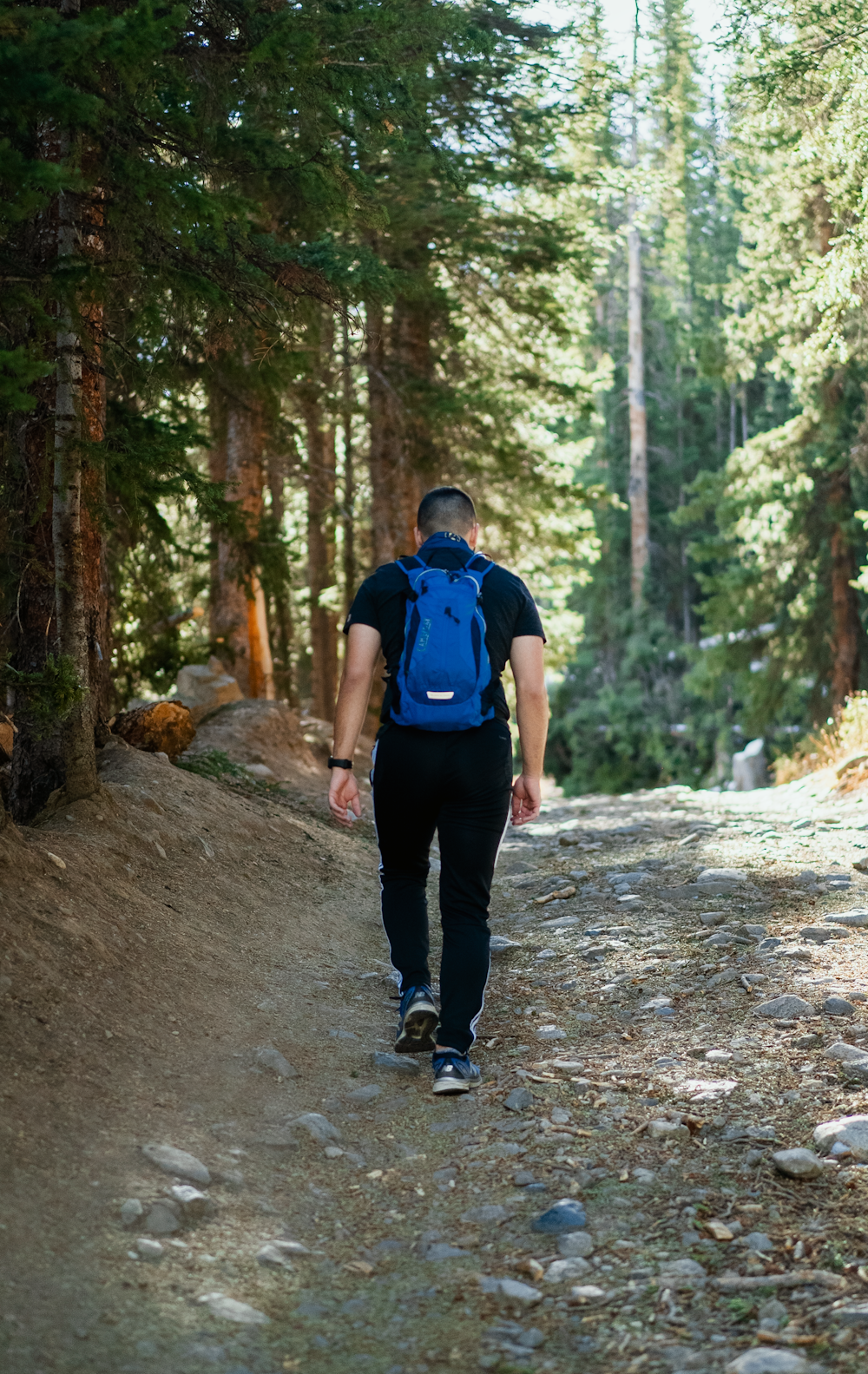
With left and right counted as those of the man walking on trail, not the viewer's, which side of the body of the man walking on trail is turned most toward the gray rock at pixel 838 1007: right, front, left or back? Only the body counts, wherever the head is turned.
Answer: right

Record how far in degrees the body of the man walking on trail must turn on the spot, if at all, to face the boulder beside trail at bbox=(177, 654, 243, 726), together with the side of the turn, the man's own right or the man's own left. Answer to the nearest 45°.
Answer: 0° — they already face it

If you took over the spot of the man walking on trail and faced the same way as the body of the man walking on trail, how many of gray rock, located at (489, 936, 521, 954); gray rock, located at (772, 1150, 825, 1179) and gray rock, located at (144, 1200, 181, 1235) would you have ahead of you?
1

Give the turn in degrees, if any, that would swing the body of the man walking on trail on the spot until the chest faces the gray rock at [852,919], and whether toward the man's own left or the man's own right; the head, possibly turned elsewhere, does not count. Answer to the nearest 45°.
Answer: approximately 45° to the man's own right

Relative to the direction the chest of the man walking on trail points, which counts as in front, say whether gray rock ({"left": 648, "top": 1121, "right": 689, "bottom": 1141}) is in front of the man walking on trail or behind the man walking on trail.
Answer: behind

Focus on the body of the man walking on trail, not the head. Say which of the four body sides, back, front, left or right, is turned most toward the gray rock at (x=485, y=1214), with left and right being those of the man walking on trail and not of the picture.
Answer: back

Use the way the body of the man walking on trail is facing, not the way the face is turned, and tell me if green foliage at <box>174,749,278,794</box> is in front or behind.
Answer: in front

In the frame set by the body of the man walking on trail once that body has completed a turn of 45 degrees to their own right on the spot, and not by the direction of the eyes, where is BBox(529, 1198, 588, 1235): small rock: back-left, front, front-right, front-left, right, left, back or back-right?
back-right

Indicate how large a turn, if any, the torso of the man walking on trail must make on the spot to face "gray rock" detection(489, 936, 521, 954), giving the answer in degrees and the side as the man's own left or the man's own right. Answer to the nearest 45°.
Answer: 0° — they already face it

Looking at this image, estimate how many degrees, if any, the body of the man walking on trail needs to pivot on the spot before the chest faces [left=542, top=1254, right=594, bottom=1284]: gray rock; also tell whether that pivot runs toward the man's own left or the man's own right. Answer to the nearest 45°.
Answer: approximately 180°

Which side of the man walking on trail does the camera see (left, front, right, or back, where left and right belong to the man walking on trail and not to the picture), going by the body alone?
back

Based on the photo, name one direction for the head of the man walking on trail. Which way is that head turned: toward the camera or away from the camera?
away from the camera
